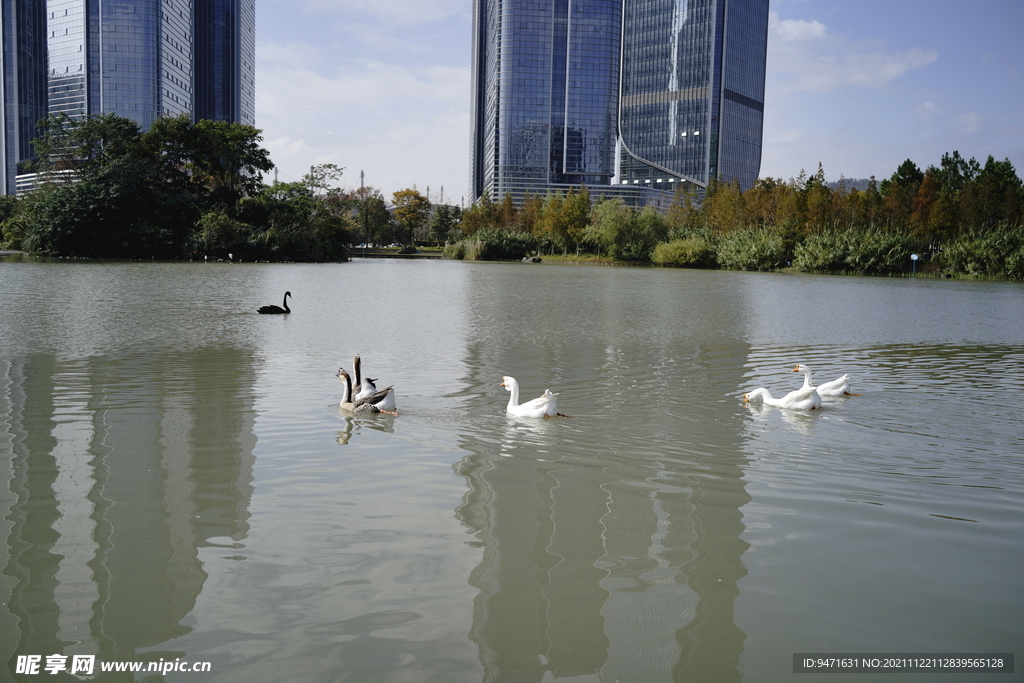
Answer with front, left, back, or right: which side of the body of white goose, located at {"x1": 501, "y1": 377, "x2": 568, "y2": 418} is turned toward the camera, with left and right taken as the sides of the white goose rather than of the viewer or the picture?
left

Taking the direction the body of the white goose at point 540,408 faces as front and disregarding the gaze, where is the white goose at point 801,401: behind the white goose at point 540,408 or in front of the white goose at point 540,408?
behind

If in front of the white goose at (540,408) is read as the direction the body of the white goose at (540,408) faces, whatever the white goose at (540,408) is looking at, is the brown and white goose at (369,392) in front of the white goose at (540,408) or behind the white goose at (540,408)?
in front

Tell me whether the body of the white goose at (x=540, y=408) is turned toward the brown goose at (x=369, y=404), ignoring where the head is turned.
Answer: yes

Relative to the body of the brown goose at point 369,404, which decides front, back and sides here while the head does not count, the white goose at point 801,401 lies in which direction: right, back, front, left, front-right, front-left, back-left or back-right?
back

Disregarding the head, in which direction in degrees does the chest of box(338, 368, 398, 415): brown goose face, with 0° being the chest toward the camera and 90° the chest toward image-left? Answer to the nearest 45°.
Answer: approximately 90°
